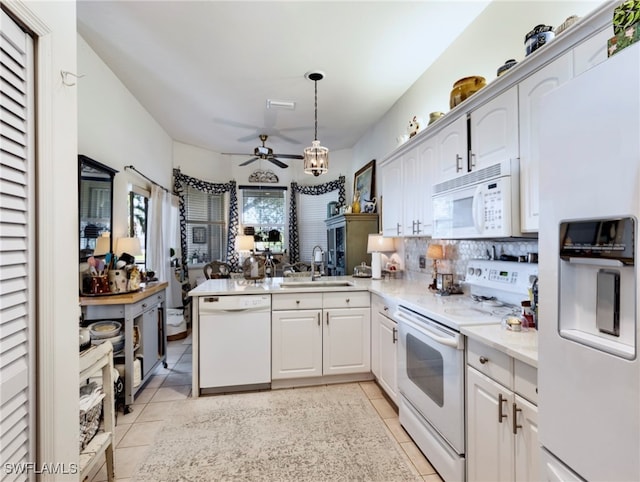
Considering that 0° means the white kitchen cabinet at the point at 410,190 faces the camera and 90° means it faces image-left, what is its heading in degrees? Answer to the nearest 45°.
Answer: approximately 45°

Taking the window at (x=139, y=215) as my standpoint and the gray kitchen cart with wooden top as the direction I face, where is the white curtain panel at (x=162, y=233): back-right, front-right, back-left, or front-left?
back-left

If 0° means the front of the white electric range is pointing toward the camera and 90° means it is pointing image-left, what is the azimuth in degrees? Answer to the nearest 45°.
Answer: approximately 45°

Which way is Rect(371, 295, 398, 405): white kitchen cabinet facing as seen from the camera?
to the viewer's left

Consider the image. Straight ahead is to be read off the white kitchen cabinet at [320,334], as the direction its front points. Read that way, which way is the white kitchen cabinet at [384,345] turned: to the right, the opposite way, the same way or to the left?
to the right

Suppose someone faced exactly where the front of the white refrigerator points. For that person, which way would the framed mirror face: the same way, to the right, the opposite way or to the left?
the opposite way

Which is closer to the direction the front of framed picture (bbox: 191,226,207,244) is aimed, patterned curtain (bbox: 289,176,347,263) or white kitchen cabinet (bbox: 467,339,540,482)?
the white kitchen cabinet
